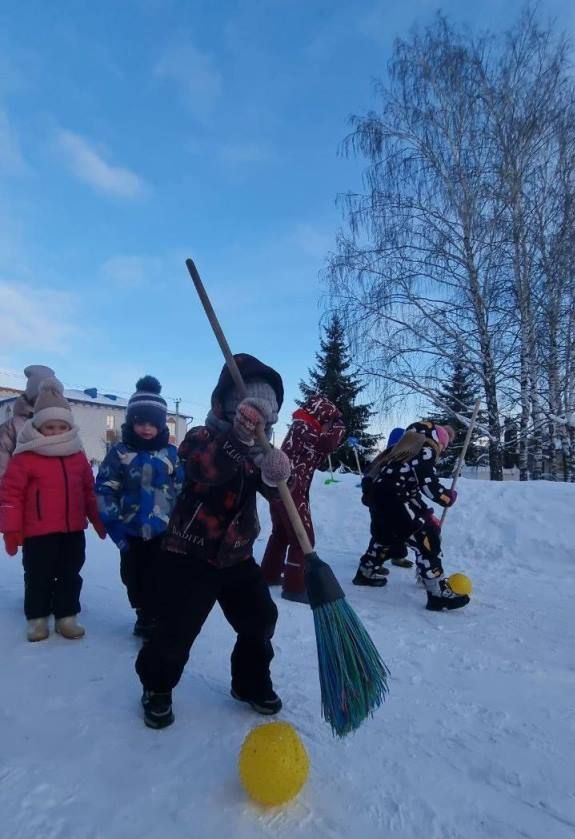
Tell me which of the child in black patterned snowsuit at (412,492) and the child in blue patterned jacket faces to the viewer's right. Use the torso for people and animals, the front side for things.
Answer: the child in black patterned snowsuit

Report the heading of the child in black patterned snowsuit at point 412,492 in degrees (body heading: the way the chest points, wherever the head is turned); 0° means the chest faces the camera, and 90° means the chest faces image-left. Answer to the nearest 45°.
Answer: approximately 270°

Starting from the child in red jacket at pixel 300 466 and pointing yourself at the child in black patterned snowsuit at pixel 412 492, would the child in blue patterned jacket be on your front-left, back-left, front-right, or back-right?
back-right

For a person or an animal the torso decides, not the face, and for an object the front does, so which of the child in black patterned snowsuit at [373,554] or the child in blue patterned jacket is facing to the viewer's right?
the child in black patterned snowsuit

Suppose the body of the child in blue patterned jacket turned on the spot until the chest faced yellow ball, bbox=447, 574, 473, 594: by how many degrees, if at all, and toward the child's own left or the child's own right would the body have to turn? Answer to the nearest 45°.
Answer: approximately 90° to the child's own left

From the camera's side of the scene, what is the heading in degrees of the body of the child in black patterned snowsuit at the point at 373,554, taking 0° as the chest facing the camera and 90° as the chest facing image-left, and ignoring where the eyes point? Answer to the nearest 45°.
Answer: approximately 270°

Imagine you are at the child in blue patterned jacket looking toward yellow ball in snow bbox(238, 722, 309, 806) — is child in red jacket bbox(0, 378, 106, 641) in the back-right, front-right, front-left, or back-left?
back-right
